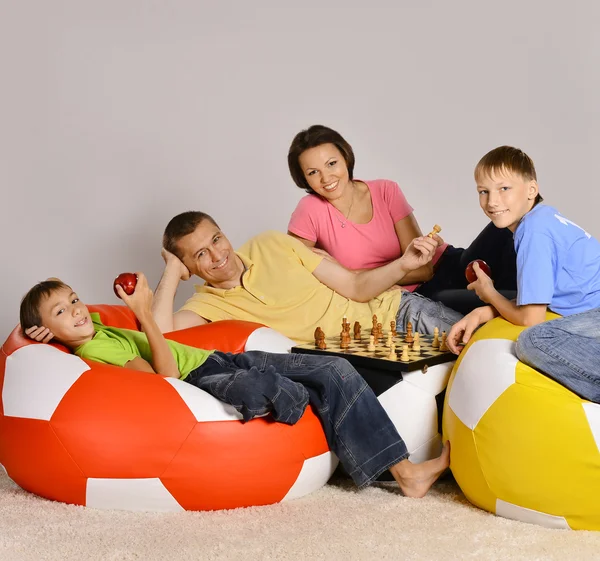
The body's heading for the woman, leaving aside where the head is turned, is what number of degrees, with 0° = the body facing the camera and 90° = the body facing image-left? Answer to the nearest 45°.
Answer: approximately 0°

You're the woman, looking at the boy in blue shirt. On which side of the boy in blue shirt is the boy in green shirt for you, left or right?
right

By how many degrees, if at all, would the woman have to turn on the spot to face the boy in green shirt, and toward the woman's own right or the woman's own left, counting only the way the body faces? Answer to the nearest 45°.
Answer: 0° — they already face them

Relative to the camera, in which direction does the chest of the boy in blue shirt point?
to the viewer's left

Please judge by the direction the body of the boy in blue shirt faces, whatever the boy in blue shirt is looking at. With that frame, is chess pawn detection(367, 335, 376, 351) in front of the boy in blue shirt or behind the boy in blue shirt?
in front

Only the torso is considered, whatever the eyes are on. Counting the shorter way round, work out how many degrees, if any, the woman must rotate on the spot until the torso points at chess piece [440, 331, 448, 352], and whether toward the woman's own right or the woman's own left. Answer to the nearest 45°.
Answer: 0° — they already face it

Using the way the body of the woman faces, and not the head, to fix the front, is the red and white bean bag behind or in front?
in front

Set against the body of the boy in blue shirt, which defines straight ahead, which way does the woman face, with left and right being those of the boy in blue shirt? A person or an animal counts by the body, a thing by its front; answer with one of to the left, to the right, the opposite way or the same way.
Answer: to the left

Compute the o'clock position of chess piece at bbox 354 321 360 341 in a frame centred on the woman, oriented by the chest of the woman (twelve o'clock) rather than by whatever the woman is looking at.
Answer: The chess piece is roughly at 12 o'clock from the woman.

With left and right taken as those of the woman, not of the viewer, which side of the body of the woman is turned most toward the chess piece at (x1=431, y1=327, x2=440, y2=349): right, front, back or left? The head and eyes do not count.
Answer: front
